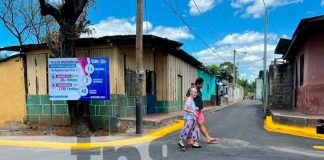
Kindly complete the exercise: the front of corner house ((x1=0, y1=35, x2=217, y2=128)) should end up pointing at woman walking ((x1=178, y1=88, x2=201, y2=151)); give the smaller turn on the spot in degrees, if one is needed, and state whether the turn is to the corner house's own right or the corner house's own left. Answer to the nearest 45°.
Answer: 0° — it already faces them

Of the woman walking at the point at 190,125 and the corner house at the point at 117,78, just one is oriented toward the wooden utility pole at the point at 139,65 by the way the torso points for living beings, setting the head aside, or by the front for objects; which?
the corner house

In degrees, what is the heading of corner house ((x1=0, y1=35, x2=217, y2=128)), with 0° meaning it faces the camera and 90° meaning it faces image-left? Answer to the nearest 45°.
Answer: approximately 0°

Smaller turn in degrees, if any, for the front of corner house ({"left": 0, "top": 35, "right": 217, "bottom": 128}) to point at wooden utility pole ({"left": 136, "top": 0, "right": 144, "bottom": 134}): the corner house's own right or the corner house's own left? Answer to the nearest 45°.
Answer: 0° — it already faces it
